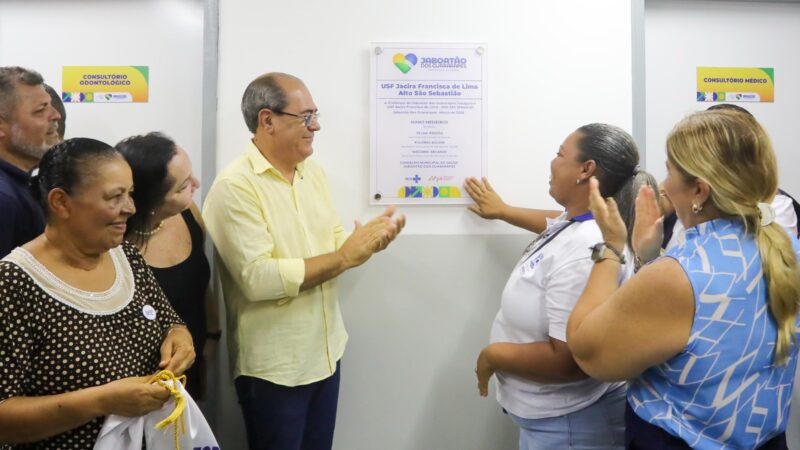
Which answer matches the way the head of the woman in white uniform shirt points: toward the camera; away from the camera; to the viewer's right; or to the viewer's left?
to the viewer's left

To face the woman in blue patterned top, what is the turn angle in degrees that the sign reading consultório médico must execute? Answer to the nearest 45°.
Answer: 0° — it already faces them

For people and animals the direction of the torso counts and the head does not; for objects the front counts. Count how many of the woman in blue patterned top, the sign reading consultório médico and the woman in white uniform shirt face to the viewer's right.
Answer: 0

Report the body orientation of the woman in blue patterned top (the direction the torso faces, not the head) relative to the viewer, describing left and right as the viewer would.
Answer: facing away from the viewer and to the left of the viewer

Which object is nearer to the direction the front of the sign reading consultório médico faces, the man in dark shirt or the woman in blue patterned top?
the woman in blue patterned top

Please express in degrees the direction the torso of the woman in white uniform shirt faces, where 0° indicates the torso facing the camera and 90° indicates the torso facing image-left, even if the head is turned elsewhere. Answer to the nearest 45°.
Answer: approximately 90°

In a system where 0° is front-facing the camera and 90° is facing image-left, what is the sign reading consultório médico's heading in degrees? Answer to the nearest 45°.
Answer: approximately 0°

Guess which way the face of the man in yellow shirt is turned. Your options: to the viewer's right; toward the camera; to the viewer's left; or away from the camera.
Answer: to the viewer's right

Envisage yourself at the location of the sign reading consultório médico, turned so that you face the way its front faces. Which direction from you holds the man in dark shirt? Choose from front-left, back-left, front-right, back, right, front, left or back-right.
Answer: front-right

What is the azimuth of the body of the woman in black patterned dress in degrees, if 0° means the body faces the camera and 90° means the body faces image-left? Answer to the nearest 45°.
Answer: approximately 315°
